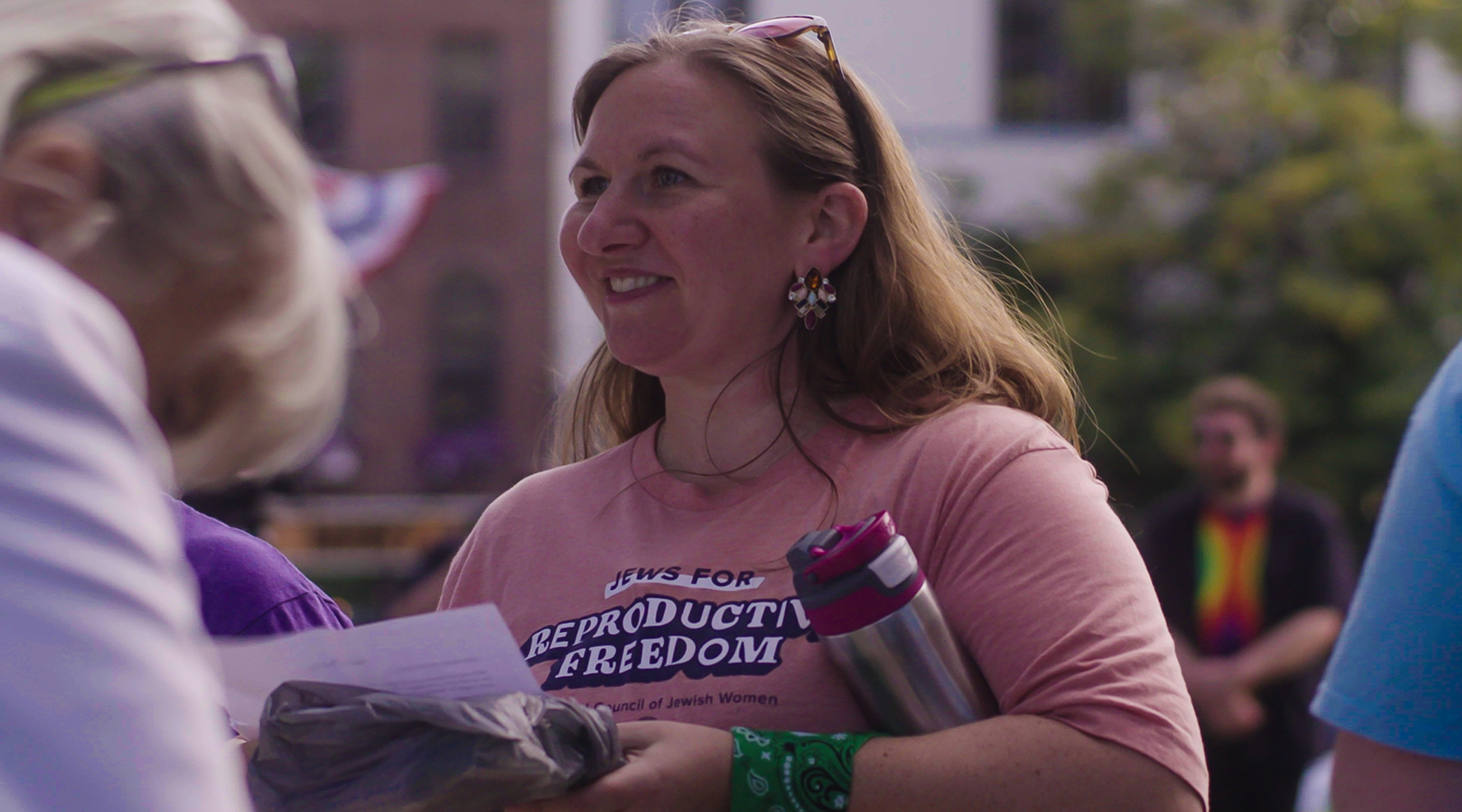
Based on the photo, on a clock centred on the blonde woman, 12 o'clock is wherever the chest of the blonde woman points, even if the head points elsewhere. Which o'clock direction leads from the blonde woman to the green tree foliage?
The green tree foliage is roughly at 5 o'clock from the blonde woman.

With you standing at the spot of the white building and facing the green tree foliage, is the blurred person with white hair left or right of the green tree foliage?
right

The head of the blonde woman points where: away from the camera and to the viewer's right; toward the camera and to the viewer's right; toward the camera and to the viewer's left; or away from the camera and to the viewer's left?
toward the camera and to the viewer's left

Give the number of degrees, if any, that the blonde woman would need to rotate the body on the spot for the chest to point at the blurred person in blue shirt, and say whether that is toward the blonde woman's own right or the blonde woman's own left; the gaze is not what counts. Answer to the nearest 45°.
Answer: approximately 90° to the blonde woman's own left

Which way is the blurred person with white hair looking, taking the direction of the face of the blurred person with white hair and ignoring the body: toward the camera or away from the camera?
away from the camera

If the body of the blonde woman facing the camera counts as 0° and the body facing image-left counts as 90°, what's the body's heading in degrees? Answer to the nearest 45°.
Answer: approximately 45°

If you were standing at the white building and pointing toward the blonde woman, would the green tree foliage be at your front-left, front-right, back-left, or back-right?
front-left

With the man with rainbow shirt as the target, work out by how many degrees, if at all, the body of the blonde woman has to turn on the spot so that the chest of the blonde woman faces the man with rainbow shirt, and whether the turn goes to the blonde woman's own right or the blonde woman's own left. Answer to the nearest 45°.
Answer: approximately 180°

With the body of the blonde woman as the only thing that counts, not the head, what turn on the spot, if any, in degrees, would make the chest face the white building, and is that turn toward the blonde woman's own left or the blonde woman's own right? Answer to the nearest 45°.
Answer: approximately 135° to the blonde woman's own right

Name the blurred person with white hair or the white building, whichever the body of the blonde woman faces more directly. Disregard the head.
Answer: the blurred person with white hair
